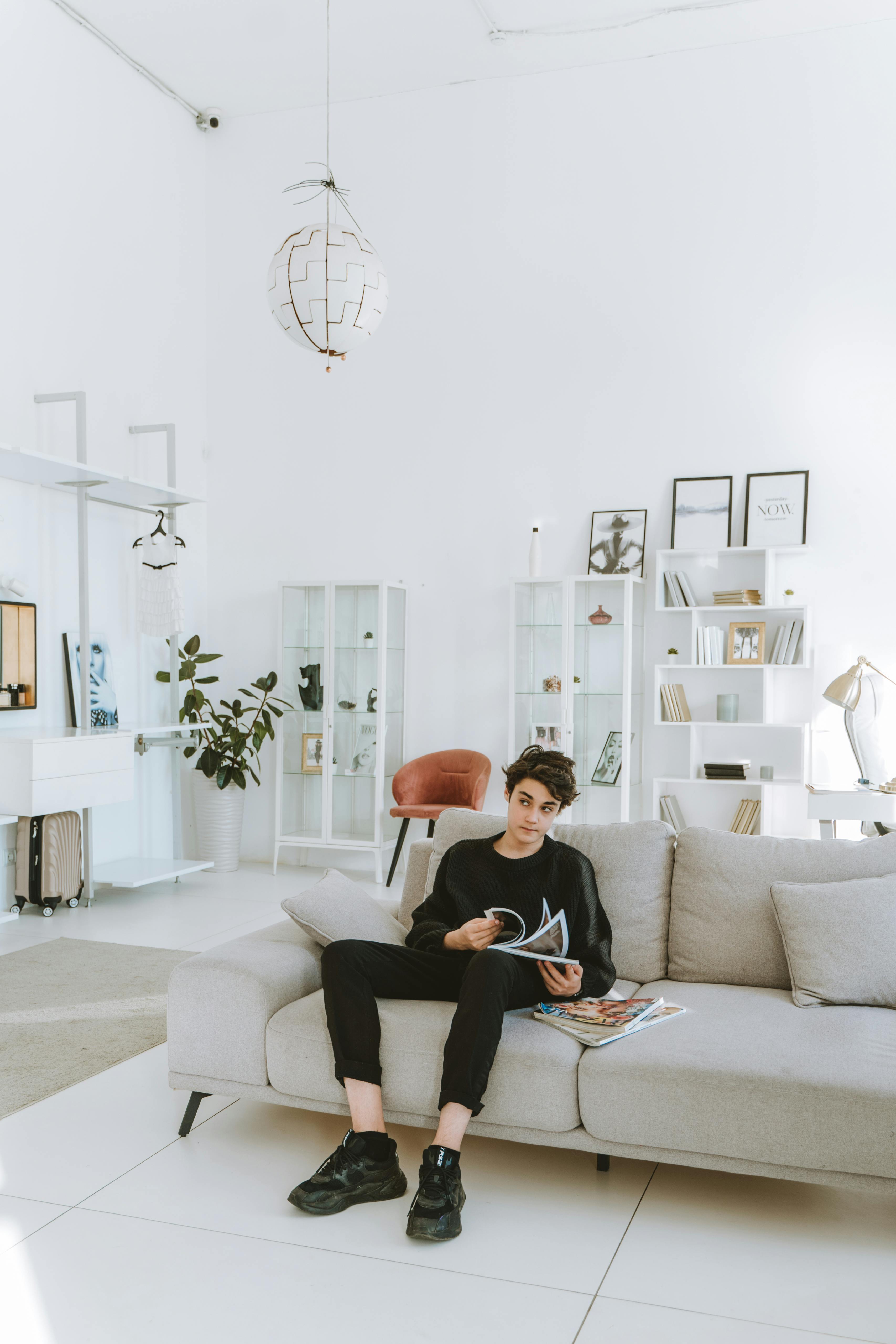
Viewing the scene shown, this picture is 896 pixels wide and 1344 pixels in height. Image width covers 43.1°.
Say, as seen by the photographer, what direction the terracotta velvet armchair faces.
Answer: facing the viewer and to the left of the viewer

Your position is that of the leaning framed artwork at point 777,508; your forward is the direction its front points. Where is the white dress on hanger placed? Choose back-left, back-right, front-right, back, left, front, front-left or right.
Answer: right

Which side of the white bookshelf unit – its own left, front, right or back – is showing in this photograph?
front

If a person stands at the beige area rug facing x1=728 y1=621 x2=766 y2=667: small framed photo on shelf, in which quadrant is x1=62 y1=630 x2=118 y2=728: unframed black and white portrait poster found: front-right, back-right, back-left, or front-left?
front-left

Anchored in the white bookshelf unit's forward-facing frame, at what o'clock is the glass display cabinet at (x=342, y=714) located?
The glass display cabinet is roughly at 3 o'clock from the white bookshelf unit.

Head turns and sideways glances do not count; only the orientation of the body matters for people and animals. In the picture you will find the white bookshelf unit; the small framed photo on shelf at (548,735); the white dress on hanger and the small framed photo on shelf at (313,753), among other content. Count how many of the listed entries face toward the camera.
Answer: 4

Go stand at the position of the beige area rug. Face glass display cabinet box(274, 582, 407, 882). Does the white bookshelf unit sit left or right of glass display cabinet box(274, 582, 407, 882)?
right

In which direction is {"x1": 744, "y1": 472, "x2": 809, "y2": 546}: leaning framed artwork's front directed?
toward the camera

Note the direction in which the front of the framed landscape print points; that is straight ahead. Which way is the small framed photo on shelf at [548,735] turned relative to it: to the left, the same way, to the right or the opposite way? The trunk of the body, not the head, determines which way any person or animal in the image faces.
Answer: the same way

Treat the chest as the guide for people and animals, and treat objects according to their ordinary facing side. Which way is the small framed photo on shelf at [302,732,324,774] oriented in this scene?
toward the camera

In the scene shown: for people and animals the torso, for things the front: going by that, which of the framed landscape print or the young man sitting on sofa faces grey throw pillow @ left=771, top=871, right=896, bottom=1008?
the framed landscape print

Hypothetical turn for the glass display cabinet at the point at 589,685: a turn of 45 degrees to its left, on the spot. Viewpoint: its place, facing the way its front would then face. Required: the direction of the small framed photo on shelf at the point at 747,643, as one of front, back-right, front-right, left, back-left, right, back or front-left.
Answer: front-left

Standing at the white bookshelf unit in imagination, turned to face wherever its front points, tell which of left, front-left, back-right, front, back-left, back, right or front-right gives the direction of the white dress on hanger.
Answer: right

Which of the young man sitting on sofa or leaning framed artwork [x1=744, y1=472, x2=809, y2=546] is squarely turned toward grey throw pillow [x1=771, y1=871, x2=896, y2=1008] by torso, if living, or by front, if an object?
the leaning framed artwork

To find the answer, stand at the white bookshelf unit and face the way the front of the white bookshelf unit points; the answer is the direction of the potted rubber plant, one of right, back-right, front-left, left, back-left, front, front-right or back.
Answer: right
